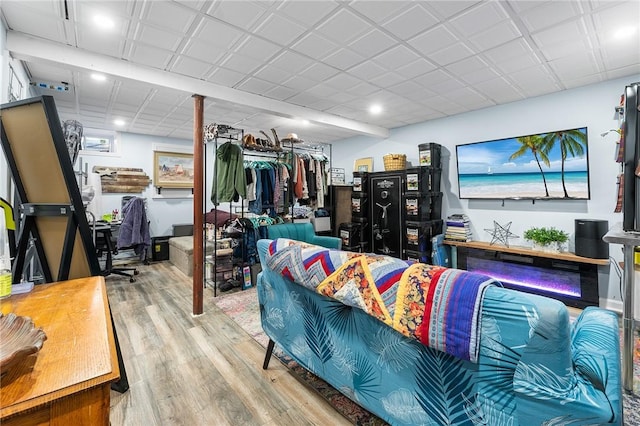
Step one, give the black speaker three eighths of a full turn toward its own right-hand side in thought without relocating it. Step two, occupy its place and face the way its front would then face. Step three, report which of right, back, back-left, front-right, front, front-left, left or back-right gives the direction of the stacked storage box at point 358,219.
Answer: left

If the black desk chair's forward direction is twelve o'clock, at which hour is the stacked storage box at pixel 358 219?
The stacked storage box is roughly at 5 o'clock from the black desk chair.

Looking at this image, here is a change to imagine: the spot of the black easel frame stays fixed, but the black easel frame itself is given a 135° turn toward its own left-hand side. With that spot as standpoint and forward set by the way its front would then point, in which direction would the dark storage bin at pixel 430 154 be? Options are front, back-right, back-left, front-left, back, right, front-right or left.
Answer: back

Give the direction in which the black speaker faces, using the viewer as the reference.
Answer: facing the viewer and to the left of the viewer

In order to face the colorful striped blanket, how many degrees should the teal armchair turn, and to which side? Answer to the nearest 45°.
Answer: approximately 45° to its right

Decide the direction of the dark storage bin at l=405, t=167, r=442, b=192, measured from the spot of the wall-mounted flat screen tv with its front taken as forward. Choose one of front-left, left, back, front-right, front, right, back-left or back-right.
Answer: front-right

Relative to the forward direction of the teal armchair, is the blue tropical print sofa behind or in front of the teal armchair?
in front

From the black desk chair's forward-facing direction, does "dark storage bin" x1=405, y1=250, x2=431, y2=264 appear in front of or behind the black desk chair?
behind

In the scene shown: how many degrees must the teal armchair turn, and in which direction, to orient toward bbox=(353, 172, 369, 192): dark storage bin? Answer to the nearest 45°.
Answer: approximately 90° to its left

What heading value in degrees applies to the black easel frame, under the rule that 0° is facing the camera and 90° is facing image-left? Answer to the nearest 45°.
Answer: approximately 225°

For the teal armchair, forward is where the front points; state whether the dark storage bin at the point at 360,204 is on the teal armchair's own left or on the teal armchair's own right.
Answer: on the teal armchair's own left

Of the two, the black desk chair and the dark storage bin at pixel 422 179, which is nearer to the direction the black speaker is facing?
the black desk chair
